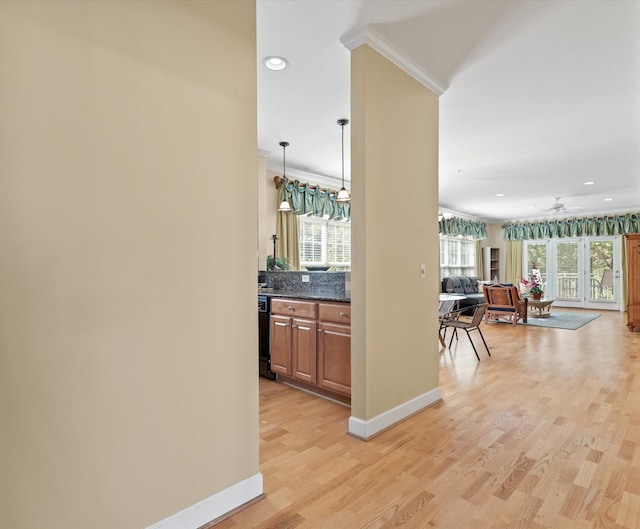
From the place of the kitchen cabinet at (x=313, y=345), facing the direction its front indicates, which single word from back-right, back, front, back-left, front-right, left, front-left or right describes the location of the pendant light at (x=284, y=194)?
back-right

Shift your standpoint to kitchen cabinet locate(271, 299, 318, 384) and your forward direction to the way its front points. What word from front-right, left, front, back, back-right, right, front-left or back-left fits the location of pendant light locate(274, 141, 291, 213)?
back-right

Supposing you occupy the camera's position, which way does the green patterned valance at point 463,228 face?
facing the viewer and to the right of the viewer

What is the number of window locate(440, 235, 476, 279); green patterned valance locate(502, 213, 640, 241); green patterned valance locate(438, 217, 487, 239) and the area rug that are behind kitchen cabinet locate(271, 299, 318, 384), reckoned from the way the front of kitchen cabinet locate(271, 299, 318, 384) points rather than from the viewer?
4

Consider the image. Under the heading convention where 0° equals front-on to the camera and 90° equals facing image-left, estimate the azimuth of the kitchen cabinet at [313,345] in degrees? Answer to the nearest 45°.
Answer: approximately 45°

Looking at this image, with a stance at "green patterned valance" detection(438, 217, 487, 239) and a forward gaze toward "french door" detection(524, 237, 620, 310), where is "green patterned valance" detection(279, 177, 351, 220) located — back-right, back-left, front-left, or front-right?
back-right

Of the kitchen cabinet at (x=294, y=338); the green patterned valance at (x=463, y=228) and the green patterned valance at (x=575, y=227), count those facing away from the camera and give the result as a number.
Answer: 0

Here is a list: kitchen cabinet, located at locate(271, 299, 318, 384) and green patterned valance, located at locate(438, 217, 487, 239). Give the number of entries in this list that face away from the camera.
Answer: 0

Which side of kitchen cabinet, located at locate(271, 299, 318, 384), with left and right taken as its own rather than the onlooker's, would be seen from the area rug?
back

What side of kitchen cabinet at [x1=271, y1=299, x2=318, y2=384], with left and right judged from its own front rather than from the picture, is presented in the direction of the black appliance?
right

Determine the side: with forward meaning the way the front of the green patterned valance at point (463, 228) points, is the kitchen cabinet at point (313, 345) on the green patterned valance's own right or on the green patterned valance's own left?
on the green patterned valance's own right

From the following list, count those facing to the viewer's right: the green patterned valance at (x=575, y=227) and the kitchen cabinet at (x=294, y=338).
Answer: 0

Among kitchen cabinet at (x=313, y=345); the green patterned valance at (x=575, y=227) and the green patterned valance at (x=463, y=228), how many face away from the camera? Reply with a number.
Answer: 0

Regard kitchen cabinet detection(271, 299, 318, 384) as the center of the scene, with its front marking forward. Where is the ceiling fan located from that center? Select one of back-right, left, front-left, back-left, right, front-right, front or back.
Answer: back

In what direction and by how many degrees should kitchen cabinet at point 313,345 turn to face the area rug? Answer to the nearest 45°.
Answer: approximately 180°

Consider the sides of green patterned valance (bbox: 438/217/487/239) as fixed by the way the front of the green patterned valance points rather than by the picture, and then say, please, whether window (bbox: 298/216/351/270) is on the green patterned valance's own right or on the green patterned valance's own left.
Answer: on the green patterned valance's own right

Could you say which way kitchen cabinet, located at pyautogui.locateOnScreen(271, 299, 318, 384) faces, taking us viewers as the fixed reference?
facing the viewer and to the left of the viewer

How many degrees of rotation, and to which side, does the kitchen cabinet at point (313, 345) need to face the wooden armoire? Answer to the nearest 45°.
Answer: approximately 180°
